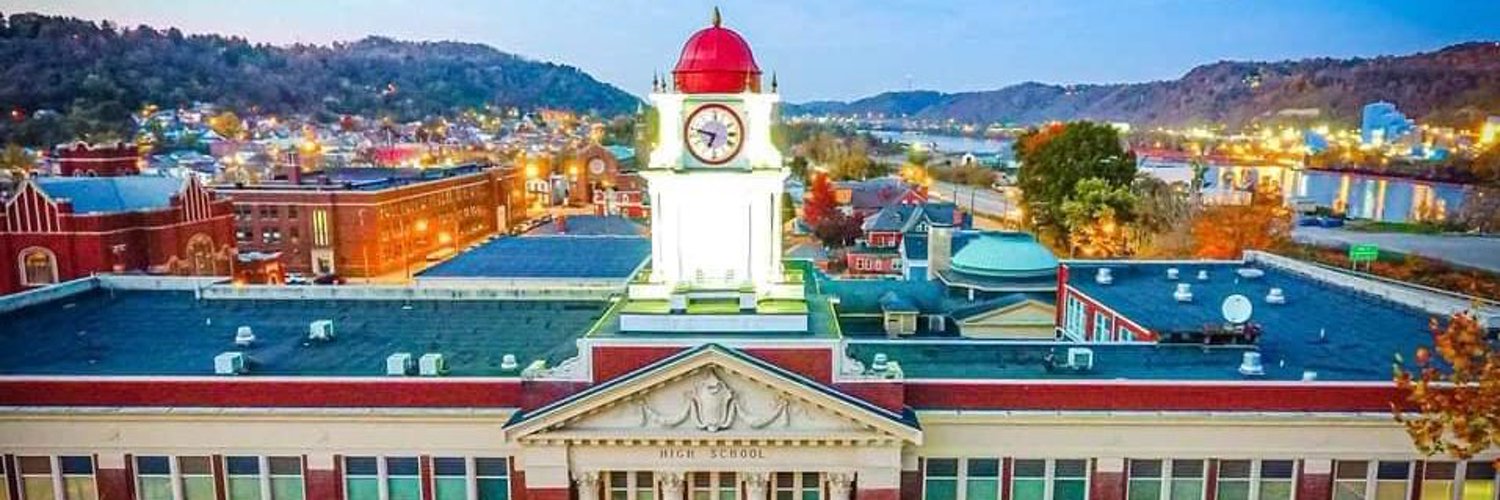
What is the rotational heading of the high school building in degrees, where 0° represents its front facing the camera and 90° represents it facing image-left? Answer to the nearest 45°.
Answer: approximately 0°

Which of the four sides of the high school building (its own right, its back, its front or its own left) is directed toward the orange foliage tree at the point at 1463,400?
left

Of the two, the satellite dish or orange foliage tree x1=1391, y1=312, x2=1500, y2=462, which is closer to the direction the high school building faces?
the orange foliage tree
